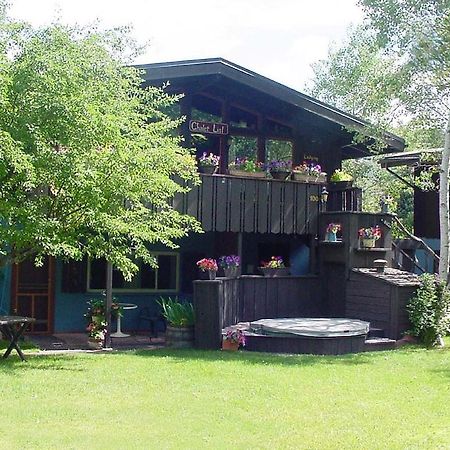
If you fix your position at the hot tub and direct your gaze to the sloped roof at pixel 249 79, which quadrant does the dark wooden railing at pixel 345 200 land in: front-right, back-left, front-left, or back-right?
front-right

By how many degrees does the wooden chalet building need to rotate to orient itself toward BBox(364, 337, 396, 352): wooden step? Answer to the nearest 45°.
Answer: approximately 45° to its left

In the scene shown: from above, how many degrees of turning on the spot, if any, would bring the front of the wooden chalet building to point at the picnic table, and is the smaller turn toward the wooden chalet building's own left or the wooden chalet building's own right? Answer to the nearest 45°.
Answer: approximately 45° to the wooden chalet building's own right

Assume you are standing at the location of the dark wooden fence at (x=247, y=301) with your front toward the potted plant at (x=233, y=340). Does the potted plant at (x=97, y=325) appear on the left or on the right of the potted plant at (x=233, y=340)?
right

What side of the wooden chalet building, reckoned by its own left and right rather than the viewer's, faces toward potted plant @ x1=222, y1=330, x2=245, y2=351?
front

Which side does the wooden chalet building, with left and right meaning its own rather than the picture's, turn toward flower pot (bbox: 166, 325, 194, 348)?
front

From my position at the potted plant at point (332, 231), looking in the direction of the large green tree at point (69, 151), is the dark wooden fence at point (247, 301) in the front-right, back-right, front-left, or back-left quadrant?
front-right

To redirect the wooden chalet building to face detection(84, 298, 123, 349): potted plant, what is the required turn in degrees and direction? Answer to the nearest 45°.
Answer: approximately 45° to its right

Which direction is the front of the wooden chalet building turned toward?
toward the camera

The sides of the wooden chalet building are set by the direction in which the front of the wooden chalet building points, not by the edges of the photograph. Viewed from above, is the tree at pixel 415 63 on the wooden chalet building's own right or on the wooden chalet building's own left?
on the wooden chalet building's own left
